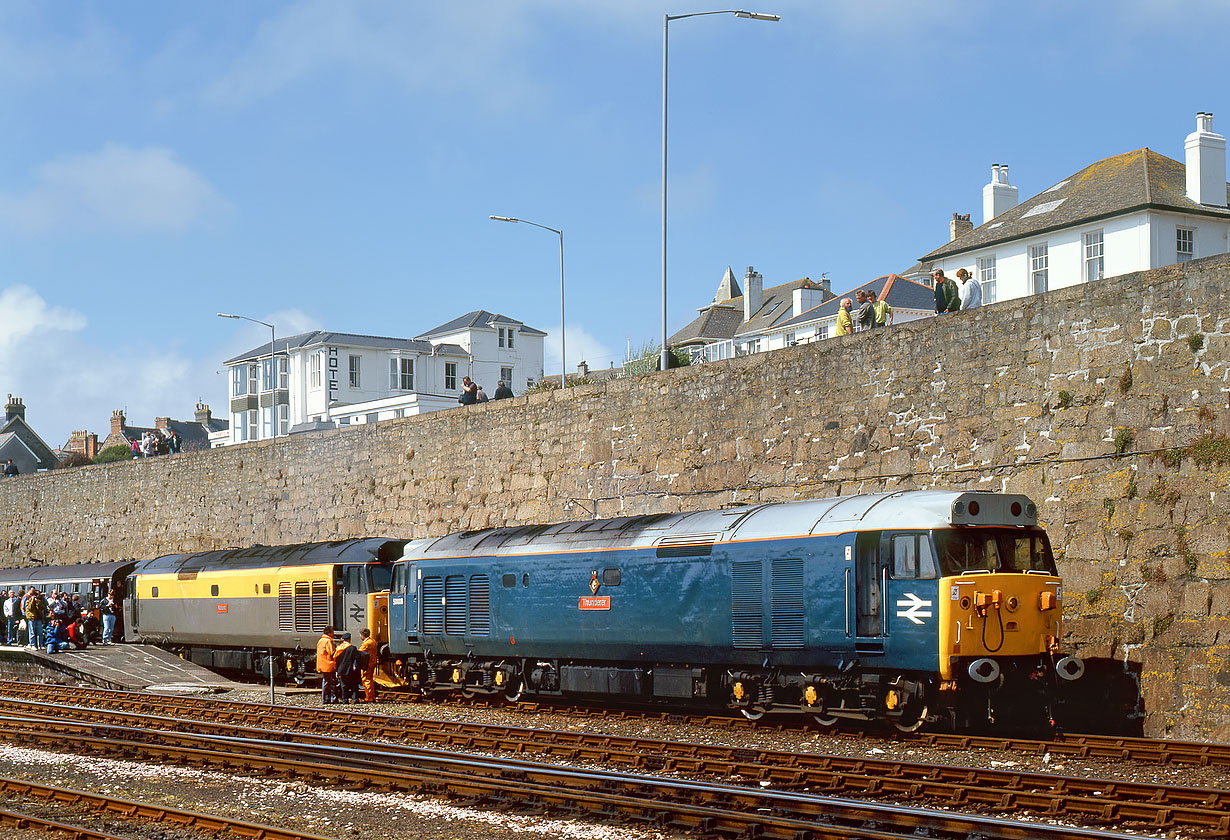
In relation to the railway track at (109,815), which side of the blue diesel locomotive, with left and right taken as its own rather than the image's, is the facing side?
right

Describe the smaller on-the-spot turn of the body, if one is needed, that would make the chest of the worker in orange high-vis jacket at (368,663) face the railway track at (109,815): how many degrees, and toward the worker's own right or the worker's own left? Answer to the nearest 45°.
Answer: approximately 90° to the worker's own left

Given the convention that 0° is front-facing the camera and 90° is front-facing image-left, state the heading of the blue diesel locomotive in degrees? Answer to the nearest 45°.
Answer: approximately 315°

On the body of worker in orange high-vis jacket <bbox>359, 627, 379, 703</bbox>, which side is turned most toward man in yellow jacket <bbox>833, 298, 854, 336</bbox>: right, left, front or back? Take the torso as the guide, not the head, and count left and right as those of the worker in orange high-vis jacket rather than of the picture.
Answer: back

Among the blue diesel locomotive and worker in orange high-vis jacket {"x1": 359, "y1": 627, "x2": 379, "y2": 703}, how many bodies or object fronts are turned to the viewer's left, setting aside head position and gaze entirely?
1

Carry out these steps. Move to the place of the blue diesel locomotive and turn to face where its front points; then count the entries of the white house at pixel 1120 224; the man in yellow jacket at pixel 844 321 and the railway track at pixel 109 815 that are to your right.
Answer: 1

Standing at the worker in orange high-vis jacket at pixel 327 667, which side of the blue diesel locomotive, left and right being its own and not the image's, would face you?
back

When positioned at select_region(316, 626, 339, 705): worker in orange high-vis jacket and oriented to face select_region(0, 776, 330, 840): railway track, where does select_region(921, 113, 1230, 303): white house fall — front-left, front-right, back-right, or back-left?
back-left

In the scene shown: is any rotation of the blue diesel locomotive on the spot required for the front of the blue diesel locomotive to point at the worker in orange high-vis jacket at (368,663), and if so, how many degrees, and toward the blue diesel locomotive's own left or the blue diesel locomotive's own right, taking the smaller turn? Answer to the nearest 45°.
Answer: approximately 180°

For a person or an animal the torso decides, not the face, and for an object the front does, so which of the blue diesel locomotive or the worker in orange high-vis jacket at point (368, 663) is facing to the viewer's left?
the worker in orange high-vis jacket

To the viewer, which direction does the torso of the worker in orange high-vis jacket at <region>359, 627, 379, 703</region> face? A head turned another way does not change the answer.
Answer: to the viewer's left
